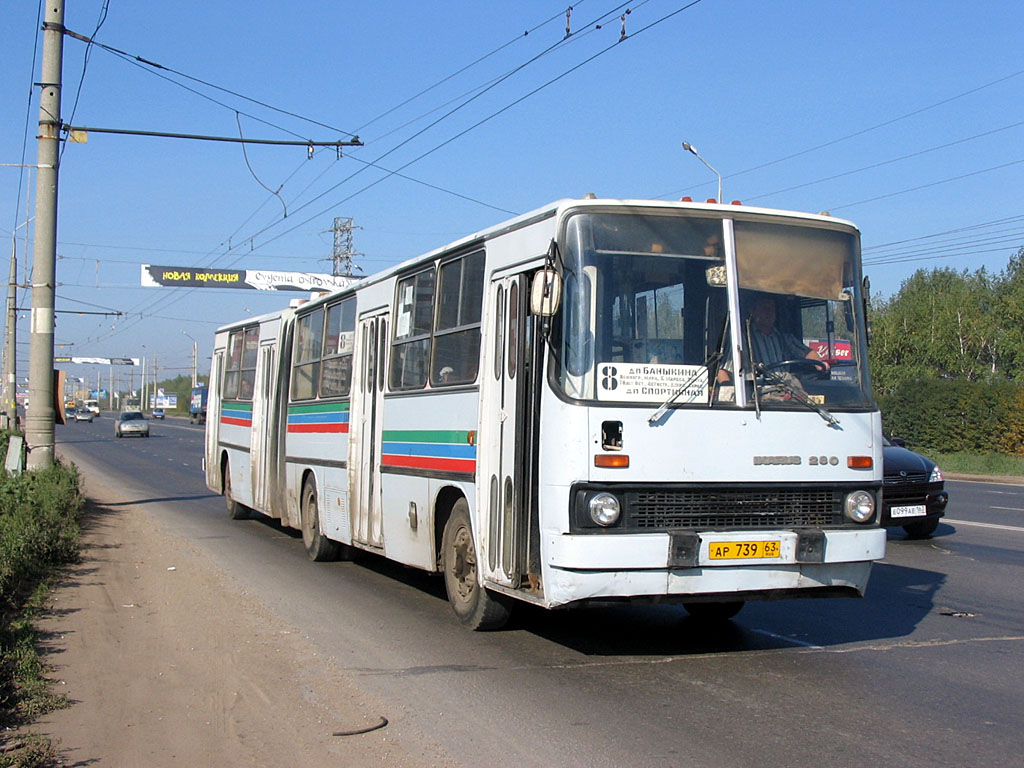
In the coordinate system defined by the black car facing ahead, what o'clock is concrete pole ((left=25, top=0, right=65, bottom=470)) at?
The concrete pole is roughly at 4 o'clock from the black car.

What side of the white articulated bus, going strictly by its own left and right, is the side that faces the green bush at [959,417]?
left

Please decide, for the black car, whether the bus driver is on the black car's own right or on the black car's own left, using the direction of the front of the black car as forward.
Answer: on the black car's own right

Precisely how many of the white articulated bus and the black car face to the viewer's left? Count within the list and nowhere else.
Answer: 0

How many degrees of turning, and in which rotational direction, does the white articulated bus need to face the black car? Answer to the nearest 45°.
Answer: approximately 90° to its left

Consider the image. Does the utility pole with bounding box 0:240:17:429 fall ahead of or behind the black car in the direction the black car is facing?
behind

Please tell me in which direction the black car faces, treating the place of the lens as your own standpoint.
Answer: facing the viewer and to the right of the viewer

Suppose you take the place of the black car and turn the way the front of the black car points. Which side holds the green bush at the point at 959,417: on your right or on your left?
on your left

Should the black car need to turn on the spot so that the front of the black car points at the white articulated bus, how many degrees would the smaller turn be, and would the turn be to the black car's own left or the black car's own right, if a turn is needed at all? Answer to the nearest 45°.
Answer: approximately 45° to the black car's own right

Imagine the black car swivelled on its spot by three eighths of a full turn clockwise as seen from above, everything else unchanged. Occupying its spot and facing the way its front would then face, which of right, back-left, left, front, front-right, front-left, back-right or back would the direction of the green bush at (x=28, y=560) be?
front-left

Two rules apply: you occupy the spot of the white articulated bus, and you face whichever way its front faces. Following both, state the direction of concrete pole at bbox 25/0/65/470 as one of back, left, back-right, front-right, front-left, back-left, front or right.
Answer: back
